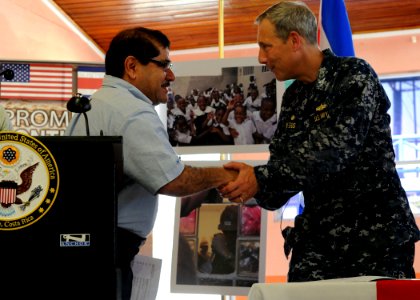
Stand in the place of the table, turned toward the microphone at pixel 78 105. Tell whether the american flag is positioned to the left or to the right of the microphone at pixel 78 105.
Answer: right

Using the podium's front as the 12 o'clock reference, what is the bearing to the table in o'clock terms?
The table is roughly at 10 o'clock from the podium.

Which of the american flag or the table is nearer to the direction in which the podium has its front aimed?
the table

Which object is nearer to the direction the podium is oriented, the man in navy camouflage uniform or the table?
the table

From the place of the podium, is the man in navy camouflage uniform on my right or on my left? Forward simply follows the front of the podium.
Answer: on my left

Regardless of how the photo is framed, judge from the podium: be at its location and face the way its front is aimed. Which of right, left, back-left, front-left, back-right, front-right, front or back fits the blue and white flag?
back-left

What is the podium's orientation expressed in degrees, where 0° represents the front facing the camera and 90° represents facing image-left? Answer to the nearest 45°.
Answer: approximately 0°

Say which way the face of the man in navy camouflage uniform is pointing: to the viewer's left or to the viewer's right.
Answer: to the viewer's left

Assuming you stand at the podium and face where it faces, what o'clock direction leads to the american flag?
The american flag is roughly at 6 o'clock from the podium.
